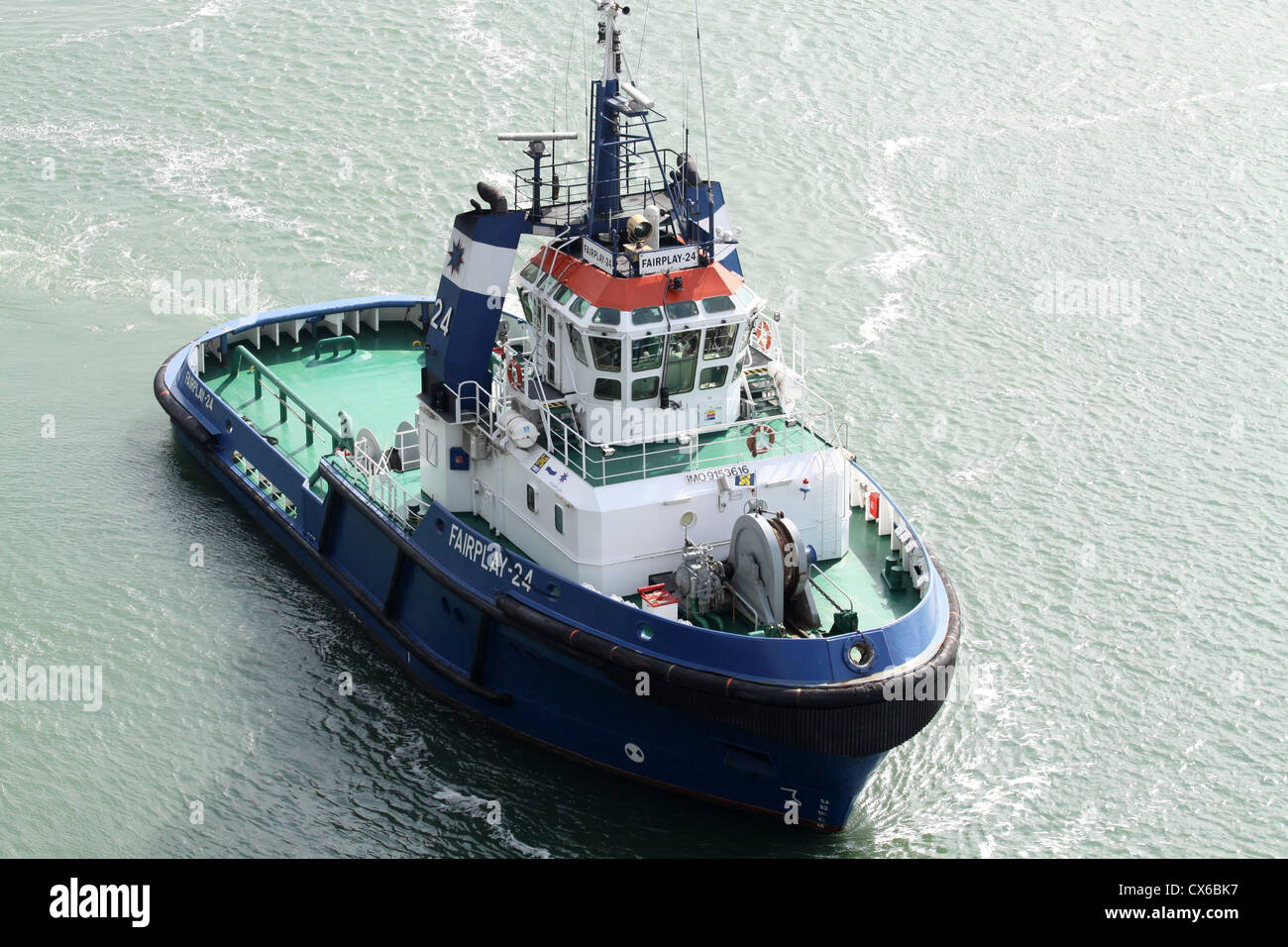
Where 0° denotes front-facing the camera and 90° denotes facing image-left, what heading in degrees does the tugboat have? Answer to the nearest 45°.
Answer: approximately 315°
